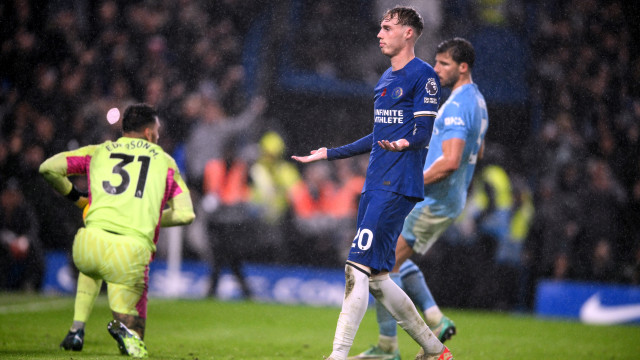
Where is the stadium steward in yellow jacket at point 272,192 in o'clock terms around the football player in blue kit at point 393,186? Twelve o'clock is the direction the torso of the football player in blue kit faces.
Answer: The stadium steward in yellow jacket is roughly at 4 o'clock from the football player in blue kit.

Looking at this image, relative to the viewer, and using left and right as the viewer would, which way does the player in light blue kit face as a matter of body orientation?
facing to the left of the viewer

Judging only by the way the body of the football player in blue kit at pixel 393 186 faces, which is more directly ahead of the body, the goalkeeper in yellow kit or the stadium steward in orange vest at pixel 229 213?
the goalkeeper in yellow kit

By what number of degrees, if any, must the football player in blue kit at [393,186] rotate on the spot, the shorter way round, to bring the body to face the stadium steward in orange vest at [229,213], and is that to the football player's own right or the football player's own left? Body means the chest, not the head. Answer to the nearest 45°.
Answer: approximately 135° to the football player's own right

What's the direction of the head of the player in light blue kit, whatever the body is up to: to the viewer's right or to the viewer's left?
to the viewer's left

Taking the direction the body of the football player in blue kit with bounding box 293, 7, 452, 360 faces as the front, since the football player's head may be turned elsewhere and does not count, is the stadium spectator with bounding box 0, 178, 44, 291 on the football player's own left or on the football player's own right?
on the football player's own right

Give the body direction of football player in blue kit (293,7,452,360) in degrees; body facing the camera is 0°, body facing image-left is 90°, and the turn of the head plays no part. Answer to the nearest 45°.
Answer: approximately 45°
